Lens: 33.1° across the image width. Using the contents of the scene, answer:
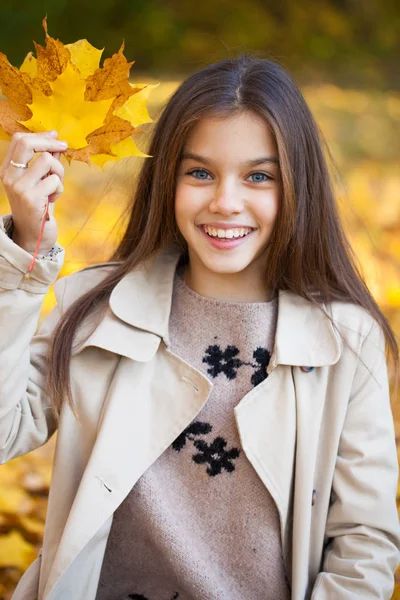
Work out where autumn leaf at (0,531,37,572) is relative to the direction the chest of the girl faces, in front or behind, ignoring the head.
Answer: behind

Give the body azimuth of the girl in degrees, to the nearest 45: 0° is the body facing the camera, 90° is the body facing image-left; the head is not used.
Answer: approximately 0°
